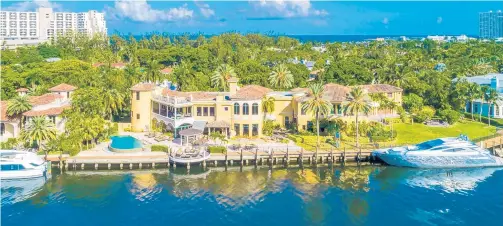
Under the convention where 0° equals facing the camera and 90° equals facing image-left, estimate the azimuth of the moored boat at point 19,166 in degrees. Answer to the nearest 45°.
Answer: approximately 270°
